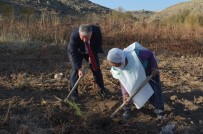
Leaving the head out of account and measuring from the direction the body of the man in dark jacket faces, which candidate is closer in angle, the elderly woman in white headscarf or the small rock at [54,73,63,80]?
the elderly woman in white headscarf

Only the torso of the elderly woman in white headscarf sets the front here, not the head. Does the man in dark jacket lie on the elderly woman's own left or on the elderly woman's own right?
on the elderly woman's own right

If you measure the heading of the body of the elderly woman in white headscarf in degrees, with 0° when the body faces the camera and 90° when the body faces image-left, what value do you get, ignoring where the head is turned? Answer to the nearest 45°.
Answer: approximately 45°

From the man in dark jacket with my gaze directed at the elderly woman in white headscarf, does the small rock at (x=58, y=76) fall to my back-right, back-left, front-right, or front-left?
back-left

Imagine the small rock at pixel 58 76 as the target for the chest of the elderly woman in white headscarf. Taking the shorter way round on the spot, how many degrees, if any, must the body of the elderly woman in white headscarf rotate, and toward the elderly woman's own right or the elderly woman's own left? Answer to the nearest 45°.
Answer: approximately 90° to the elderly woman's own right

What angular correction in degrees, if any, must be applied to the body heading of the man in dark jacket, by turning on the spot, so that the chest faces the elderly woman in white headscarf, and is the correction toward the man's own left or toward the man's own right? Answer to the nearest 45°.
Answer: approximately 45° to the man's own left

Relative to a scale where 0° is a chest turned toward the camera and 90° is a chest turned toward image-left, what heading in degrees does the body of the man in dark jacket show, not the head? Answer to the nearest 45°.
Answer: approximately 0°
